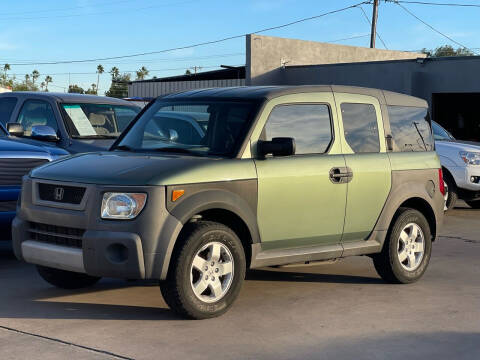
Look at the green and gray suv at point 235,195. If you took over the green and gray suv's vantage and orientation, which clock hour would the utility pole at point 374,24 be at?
The utility pole is roughly at 5 o'clock from the green and gray suv.

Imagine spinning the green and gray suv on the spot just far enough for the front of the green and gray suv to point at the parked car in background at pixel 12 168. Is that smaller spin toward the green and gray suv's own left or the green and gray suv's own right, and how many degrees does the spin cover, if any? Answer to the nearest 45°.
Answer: approximately 90° to the green and gray suv's own right

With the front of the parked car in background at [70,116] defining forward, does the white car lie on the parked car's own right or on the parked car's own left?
on the parked car's own left

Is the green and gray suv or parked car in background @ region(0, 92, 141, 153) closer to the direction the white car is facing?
the green and gray suv

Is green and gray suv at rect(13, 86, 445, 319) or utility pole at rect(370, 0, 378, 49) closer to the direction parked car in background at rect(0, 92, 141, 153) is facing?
the green and gray suv

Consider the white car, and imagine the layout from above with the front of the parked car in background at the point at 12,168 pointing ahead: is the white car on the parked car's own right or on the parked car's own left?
on the parked car's own left

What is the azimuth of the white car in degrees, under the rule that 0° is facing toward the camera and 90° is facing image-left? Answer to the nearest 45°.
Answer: approximately 315°

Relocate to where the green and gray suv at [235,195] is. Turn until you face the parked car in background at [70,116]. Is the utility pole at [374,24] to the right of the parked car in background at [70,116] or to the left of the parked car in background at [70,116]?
right
